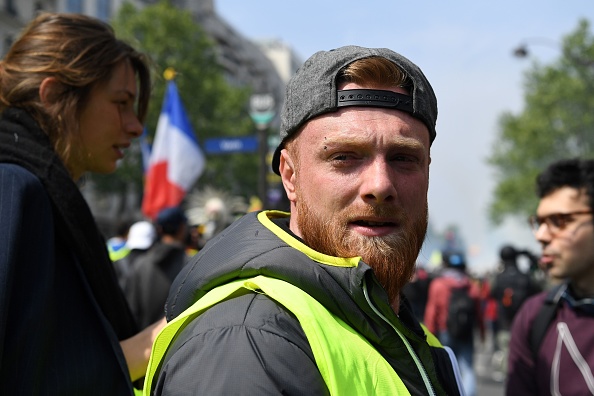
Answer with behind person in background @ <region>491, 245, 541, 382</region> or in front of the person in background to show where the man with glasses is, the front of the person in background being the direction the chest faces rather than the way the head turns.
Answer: behind

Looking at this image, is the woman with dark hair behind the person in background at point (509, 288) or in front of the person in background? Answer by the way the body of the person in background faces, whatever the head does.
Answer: behind

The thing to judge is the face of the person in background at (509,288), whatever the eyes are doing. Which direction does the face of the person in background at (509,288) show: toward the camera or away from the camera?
away from the camera

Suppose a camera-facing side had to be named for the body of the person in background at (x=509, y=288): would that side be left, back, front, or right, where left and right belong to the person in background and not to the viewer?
back

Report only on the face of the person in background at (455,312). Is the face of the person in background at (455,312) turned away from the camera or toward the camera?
away from the camera

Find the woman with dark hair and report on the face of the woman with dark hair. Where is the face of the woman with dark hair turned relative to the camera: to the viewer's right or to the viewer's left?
to the viewer's right

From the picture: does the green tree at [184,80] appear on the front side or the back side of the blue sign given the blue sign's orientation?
on the back side

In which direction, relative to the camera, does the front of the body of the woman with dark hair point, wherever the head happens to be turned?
to the viewer's right

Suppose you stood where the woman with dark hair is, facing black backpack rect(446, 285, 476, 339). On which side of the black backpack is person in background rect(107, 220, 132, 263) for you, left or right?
left
